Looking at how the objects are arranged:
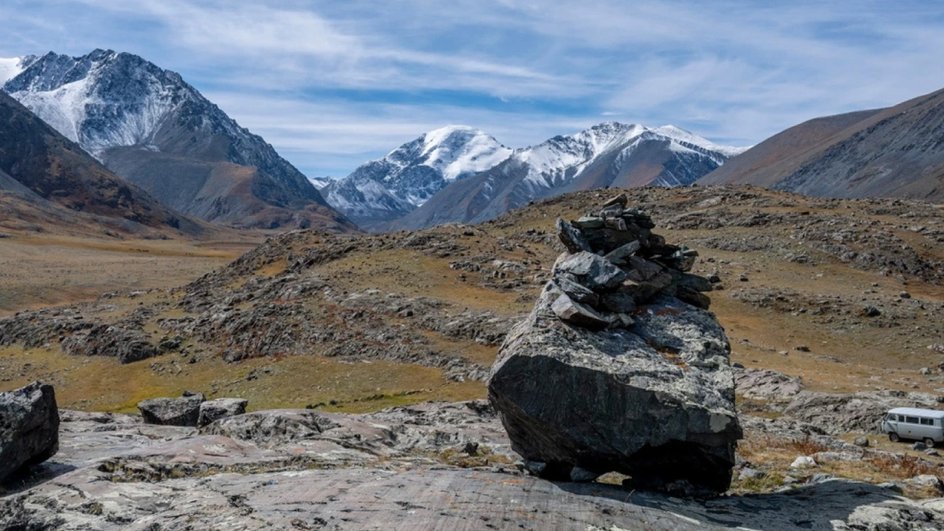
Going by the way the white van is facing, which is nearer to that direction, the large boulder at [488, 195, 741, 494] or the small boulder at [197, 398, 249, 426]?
the small boulder

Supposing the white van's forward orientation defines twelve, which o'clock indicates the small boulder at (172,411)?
The small boulder is roughly at 11 o'clock from the white van.

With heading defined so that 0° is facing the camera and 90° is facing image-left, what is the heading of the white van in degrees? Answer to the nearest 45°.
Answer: approximately 90°

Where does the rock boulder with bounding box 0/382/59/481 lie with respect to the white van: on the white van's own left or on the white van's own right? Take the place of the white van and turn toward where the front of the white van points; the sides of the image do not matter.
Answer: on the white van's own left

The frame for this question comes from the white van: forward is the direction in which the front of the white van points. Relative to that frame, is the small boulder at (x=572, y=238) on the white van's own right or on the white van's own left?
on the white van's own left

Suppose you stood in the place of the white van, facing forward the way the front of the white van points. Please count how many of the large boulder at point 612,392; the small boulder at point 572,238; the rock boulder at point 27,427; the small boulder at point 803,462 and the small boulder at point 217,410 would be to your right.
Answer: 0

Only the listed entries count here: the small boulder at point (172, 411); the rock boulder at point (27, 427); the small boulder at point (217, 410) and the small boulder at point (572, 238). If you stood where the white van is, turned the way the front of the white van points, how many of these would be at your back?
0

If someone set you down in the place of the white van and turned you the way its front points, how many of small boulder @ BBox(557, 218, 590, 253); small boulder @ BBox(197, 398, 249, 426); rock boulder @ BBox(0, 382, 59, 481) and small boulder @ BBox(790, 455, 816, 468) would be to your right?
0

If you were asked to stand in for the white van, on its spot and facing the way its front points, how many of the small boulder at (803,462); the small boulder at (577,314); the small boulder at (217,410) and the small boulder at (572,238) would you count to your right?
0

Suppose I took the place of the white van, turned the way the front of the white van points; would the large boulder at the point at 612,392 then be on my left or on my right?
on my left

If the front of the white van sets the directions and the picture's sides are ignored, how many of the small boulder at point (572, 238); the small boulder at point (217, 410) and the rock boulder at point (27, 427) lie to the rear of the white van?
0

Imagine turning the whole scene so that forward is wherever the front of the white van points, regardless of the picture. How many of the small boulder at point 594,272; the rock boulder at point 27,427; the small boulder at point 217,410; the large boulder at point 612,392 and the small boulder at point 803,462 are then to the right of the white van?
0

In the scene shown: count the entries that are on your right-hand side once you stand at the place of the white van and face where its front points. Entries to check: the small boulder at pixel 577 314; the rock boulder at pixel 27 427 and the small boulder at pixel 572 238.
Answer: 0

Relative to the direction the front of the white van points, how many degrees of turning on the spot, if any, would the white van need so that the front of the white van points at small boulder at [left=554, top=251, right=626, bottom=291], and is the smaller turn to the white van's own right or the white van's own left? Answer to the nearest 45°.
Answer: approximately 45° to the white van's own left

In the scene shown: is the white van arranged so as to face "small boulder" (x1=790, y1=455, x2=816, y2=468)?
no

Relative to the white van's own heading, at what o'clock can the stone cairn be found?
The stone cairn is roughly at 10 o'clock from the white van.
